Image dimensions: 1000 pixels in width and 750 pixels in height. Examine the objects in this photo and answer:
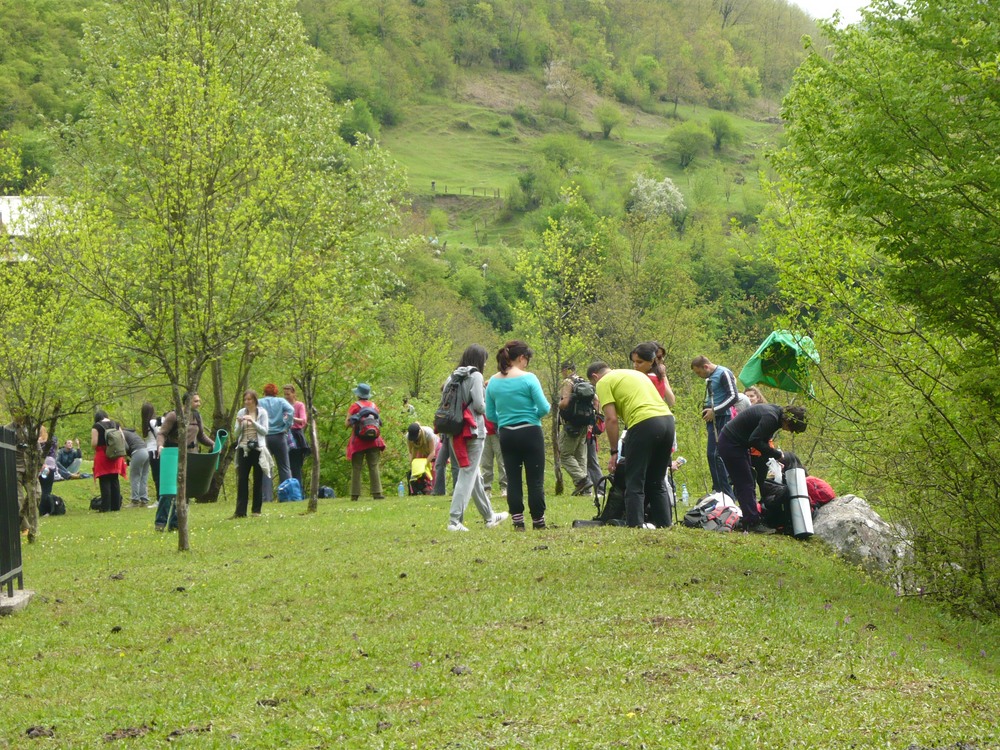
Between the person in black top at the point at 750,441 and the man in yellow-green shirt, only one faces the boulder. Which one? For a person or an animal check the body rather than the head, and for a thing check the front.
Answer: the person in black top

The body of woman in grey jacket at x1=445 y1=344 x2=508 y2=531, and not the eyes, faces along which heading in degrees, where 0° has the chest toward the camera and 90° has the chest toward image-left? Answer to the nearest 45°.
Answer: approximately 270°

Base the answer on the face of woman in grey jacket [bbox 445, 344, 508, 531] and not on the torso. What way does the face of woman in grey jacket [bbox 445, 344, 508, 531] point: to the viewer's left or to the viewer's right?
to the viewer's right

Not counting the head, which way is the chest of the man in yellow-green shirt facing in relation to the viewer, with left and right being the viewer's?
facing away from the viewer and to the left of the viewer

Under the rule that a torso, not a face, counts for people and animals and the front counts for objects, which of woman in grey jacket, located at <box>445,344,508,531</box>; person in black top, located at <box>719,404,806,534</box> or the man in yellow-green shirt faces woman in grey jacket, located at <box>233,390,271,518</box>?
the man in yellow-green shirt

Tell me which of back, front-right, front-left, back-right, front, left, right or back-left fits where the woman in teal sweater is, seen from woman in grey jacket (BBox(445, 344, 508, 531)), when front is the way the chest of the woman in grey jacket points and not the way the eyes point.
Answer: front-right

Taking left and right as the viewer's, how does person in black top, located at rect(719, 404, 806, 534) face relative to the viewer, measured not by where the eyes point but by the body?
facing to the right of the viewer

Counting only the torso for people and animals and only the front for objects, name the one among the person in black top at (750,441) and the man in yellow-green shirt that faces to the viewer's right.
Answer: the person in black top

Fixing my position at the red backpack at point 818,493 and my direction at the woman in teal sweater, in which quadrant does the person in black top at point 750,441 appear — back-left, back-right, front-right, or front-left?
front-left

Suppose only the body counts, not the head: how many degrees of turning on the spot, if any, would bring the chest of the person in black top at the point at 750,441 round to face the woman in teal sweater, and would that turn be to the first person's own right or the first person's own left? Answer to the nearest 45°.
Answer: approximately 180°

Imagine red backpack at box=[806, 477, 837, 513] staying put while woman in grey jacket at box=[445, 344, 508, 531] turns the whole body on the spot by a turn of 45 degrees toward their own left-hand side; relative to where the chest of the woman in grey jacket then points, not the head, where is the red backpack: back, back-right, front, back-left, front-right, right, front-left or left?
front-right

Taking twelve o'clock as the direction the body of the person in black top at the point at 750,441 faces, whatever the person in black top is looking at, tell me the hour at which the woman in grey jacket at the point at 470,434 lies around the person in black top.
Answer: The woman in grey jacket is roughly at 6 o'clock from the person in black top.
